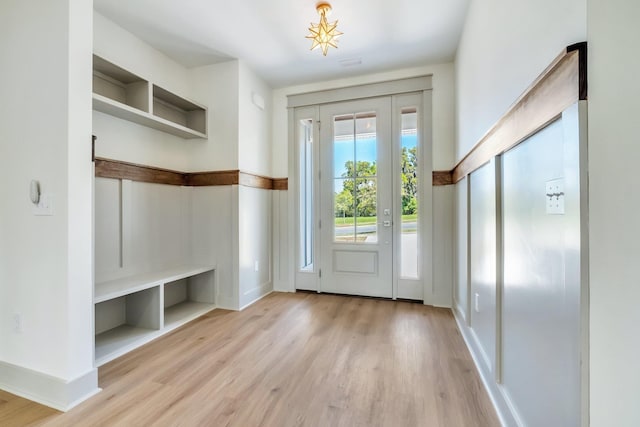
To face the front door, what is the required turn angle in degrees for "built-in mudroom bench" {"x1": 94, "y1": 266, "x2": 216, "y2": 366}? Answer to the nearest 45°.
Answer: approximately 45° to its left

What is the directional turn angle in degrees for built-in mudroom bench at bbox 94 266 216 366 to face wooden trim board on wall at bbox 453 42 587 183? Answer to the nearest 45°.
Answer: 0° — it already faces it

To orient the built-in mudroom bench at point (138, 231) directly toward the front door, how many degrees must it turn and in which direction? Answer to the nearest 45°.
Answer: approximately 45° to its left

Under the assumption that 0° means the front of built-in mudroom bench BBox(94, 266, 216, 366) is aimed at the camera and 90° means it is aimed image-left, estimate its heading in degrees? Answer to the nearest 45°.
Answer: approximately 315°
